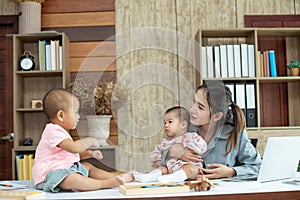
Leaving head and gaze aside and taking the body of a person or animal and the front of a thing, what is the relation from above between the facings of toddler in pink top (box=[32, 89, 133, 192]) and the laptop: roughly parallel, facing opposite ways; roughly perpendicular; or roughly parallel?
roughly perpendicular

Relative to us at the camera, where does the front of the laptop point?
facing away from the viewer and to the left of the viewer

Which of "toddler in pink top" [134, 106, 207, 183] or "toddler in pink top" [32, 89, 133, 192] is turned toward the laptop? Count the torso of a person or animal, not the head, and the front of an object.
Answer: "toddler in pink top" [32, 89, 133, 192]

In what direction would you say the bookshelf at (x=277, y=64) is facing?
toward the camera

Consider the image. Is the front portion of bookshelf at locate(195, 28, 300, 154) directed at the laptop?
yes

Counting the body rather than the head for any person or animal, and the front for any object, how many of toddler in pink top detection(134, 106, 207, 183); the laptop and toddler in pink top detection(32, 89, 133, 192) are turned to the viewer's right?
1

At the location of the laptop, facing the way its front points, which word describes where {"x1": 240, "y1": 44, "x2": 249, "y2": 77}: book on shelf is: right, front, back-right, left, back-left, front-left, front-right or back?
front-right

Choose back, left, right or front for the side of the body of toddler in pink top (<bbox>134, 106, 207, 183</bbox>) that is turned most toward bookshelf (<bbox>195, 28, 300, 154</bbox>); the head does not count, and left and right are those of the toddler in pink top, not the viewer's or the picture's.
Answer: back

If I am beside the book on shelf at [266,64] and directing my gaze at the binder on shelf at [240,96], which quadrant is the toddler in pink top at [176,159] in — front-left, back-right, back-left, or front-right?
front-left

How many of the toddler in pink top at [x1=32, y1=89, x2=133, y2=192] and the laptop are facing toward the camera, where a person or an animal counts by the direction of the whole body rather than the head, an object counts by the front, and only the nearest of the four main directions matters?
0

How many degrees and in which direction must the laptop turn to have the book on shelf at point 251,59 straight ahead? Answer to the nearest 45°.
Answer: approximately 45° to its right

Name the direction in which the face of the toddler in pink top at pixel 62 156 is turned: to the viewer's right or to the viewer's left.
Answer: to the viewer's right

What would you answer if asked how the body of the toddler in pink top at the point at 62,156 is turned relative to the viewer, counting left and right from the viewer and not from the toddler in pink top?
facing to the right of the viewer

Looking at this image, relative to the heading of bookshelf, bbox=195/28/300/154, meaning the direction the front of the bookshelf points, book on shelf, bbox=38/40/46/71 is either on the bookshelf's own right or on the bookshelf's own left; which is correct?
on the bookshelf's own right

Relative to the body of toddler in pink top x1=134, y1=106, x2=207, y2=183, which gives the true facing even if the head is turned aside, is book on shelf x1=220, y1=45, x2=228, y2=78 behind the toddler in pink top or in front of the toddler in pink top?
behind

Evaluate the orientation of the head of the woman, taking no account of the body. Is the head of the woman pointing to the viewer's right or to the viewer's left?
to the viewer's left
